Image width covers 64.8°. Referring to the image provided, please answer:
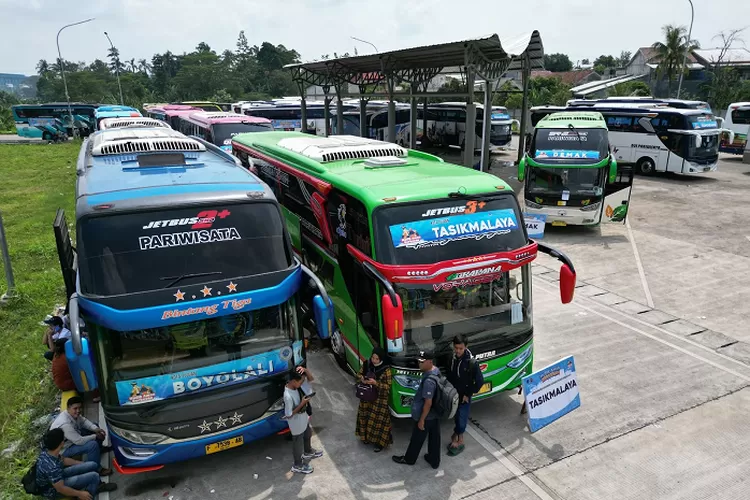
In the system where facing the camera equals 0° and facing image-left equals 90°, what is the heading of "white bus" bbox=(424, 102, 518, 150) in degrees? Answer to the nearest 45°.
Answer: approximately 315°

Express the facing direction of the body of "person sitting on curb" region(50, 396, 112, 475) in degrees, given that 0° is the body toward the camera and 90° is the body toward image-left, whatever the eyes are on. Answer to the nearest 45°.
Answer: approximately 315°

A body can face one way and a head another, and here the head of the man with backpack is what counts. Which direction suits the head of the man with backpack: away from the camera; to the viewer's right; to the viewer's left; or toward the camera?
to the viewer's left

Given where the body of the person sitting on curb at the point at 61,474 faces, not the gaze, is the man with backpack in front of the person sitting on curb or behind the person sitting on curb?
in front

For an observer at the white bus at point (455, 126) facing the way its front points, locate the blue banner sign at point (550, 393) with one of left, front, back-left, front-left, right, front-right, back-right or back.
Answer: front-right

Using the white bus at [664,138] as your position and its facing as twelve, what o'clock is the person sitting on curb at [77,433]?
The person sitting on curb is roughly at 2 o'clock from the white bus.

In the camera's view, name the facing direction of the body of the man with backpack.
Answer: to the viewer's left

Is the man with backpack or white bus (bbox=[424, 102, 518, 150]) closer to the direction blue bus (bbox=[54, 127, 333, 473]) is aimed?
the man with backpack

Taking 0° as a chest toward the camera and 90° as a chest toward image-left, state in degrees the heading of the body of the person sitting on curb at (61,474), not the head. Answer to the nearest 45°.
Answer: approximately 270°

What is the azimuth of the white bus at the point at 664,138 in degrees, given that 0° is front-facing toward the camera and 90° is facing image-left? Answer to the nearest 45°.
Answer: approximately 315°

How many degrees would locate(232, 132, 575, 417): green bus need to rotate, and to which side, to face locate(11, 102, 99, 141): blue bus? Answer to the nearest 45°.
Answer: approximately 180°

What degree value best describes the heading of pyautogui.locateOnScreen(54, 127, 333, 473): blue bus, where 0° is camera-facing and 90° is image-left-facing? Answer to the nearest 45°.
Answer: approximately 0°

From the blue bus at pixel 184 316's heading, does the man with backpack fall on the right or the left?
on its left
